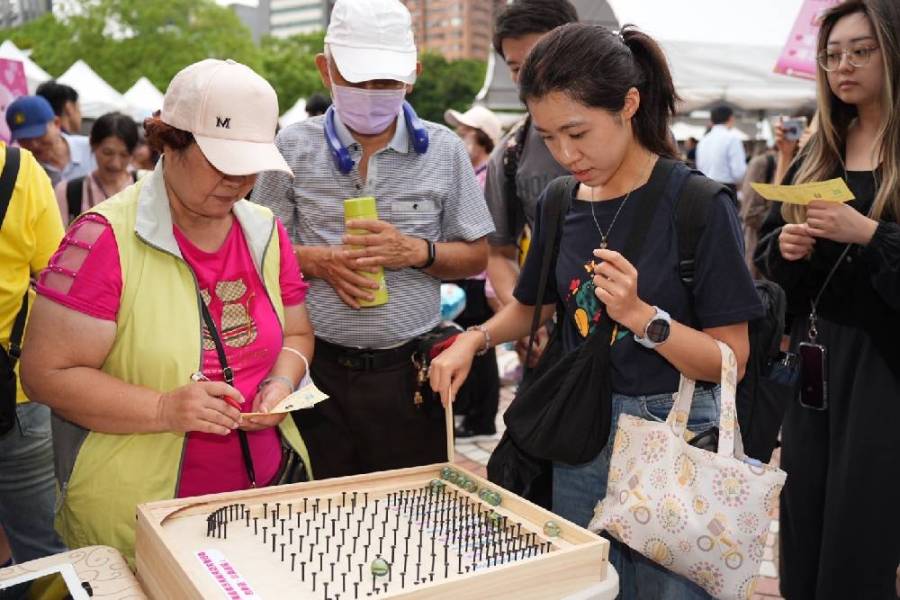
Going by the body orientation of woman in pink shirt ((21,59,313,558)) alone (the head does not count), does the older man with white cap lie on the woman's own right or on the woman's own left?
on the woman's own left

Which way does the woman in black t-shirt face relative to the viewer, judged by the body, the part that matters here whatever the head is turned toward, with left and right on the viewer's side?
facing the viewer and to the left of the viewer

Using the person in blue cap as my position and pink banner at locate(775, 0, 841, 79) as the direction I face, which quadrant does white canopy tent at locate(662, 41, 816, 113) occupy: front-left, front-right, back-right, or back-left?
front-left

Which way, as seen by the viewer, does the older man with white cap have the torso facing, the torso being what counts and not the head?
toward the camera

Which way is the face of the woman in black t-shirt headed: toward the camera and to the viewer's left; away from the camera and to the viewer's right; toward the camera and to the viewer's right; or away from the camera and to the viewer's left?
toward the camera and to the viewer's left

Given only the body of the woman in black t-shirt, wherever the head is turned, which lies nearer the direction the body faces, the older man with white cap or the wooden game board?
the wooden game board

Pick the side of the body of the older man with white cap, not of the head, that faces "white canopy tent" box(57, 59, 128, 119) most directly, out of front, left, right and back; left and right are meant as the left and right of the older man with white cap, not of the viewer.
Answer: back

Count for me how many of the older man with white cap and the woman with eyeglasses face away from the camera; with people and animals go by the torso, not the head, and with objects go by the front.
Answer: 0

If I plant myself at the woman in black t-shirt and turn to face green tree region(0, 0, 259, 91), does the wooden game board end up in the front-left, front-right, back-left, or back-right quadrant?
back-left

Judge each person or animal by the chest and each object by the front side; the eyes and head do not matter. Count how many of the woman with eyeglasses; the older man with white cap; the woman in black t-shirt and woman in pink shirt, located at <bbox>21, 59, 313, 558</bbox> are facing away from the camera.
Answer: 0

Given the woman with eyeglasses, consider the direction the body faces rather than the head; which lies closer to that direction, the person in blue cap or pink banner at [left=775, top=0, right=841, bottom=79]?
the person in blue cap

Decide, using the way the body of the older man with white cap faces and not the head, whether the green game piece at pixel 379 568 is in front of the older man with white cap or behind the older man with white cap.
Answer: in front

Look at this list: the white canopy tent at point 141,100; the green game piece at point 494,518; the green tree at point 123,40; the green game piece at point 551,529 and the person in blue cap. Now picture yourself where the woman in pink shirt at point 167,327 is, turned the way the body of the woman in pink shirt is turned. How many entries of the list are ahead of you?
2

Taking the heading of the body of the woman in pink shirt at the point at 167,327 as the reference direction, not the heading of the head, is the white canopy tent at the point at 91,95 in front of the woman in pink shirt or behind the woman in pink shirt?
behind

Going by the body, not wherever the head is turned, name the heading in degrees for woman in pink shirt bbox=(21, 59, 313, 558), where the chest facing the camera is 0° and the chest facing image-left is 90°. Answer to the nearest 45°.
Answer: approximately 315°

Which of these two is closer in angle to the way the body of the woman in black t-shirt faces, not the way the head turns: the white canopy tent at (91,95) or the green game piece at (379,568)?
the green game piece
